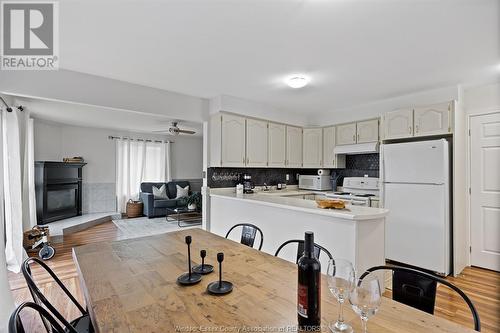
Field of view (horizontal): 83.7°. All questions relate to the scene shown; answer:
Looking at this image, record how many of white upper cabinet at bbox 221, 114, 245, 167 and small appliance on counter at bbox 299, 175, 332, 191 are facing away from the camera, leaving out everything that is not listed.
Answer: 0

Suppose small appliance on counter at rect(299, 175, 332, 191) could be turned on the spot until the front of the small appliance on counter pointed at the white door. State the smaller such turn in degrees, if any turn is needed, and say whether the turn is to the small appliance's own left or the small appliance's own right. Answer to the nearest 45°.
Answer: approximately 90° to the small appliance's own left

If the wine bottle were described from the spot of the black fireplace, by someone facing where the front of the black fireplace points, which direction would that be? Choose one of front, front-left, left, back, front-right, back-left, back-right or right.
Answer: front-right

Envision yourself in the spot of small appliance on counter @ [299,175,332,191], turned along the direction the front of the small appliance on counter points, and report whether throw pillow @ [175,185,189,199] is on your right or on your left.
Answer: on your right

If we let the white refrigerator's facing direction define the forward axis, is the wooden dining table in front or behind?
in front

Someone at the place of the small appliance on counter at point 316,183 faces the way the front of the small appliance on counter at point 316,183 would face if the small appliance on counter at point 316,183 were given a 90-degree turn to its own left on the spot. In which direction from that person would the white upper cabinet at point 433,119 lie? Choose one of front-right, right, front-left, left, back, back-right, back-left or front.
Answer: front

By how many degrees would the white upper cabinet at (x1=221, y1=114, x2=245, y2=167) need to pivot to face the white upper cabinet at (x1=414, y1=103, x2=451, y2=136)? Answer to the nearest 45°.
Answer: approximately 45° to its left

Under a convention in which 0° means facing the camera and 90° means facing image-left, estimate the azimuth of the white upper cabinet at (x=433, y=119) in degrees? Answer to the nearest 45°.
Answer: approximately 45°

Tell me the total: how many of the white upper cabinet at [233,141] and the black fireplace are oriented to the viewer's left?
0

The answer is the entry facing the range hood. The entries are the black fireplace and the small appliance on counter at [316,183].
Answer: the black fireplace
